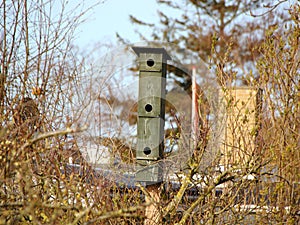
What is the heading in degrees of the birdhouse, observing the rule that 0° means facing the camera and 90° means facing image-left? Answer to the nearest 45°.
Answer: approximately 0°
